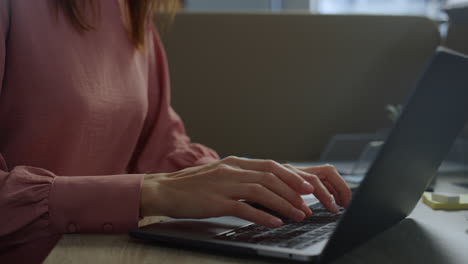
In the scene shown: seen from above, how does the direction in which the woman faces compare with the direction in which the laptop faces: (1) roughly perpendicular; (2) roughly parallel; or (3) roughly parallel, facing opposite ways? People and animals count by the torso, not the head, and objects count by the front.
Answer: roughly parallel, facing opposite ways

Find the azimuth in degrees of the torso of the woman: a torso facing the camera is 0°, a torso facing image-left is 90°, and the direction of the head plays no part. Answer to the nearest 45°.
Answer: approximately 315°

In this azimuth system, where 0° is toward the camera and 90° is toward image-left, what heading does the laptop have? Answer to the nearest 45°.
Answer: approximately 135°

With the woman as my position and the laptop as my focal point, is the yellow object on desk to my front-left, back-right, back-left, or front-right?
front-left
